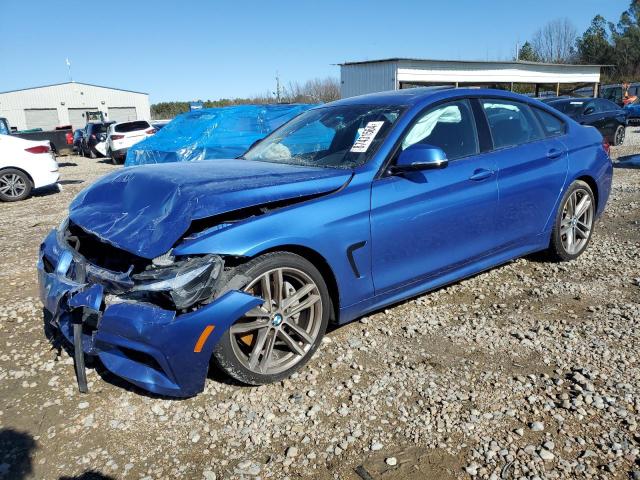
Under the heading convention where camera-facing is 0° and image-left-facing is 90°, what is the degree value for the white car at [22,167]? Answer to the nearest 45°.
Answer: approximately 90°

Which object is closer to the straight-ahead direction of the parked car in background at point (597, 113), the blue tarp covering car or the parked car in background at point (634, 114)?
the blue tarp covering car

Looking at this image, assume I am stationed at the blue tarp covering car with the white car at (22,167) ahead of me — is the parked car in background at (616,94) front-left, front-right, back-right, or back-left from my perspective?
back-left

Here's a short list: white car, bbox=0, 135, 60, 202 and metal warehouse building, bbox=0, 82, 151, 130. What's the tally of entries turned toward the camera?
1

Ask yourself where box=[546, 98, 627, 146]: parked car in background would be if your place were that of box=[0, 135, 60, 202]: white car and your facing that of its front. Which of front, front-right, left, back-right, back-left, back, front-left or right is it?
back

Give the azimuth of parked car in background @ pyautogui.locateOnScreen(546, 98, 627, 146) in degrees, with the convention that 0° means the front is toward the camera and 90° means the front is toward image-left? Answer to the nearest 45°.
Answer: approximately 45°

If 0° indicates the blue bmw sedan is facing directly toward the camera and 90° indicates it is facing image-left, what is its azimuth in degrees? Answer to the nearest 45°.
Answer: approximately 45°

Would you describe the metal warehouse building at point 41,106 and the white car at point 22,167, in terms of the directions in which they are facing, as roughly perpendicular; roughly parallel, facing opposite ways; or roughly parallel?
roughly perpendicular

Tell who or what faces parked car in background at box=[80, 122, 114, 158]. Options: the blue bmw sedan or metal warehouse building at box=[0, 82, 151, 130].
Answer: the metal warehouse building

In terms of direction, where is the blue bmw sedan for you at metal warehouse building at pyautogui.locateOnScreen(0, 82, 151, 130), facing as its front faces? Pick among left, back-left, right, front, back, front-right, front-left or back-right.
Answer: front

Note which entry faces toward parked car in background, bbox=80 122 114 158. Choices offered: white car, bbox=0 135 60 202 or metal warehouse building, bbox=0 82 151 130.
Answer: the metal warehouse building

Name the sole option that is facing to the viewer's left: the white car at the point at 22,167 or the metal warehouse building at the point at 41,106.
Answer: the white car

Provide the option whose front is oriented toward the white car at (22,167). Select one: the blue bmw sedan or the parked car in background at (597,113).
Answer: the parked car in background

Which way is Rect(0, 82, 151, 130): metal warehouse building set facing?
toward the camera

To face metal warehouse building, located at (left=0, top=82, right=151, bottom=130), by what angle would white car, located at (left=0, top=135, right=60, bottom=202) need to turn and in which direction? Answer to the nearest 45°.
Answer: approximately 90° to its right

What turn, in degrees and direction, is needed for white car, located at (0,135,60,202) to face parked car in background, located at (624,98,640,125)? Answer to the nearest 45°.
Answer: approximately 180°
